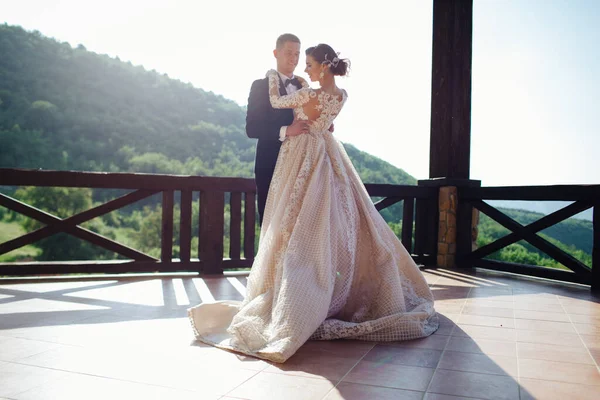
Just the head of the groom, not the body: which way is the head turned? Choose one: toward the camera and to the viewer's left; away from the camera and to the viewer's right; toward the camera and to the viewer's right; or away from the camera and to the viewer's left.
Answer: toward the camera and to the viewer's right

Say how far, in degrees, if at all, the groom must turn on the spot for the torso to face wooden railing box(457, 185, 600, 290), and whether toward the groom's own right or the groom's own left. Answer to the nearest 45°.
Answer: approximately 90° to the groom's own left

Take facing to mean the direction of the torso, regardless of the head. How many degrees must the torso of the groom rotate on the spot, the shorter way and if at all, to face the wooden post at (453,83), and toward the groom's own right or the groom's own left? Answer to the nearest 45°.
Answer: approximately 90° to the groom's own left

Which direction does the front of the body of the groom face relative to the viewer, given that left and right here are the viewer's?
facing the viewer and to the right of the viewer
